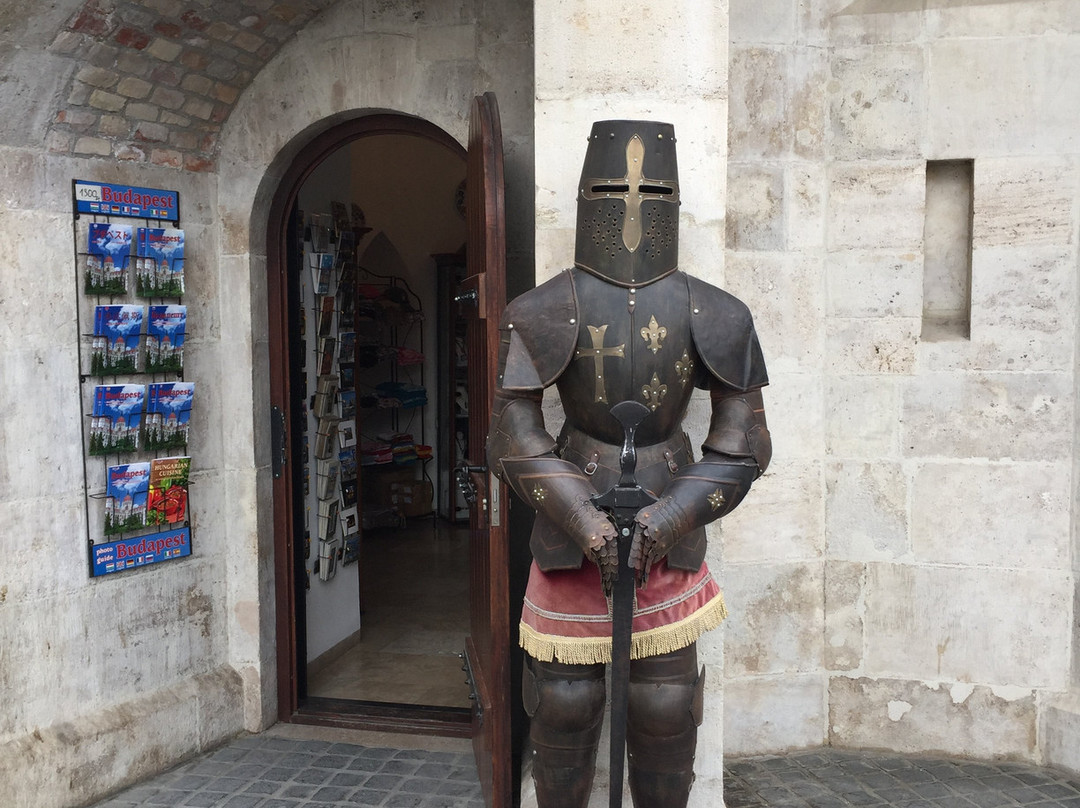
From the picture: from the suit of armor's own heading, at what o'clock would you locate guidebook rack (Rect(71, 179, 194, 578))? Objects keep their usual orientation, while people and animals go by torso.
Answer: The guidebook rack is roughly at 4 o'clock from the suit of armor.

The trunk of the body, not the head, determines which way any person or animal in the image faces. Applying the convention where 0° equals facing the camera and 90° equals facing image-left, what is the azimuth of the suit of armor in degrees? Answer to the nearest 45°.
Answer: approximately 0°

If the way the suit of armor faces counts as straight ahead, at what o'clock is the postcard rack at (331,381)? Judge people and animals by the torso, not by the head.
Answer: The postcard rack is roughly at 5 o'clock from the suit of armor.

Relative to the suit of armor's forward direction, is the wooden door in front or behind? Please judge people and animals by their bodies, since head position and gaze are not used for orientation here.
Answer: behind
